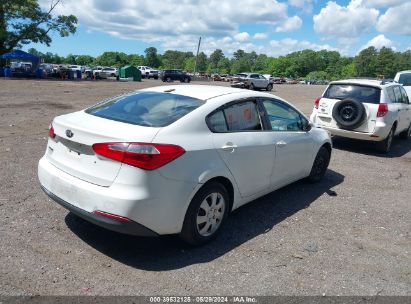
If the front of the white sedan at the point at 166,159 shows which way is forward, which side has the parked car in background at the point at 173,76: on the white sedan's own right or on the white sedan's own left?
on the white sedan's own left

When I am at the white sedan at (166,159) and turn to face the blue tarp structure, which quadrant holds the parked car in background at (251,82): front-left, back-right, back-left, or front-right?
front-right

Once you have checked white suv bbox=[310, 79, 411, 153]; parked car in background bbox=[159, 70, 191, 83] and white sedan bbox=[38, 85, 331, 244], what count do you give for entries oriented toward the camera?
0

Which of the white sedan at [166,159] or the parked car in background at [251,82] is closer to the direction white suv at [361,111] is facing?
the parked car in background

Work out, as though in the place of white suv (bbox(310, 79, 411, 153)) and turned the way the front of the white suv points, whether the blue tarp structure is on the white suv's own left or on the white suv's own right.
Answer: on the white suv's own left

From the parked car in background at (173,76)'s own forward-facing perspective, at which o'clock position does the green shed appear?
The green shed is roughly at 6 o'clock from the parked car in background.

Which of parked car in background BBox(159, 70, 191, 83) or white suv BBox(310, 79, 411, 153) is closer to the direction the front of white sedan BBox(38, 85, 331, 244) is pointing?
the white suv

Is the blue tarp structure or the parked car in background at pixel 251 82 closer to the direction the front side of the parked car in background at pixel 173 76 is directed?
the parked car in background

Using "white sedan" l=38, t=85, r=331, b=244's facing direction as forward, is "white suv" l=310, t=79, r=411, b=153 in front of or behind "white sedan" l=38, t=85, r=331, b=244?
in front

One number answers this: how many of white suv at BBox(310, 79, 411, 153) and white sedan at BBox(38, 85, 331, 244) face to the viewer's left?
0

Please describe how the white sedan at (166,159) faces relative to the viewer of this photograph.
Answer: facing away from the viewer and to the right of the viewer

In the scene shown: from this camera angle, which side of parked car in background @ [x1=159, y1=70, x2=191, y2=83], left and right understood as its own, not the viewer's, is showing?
right

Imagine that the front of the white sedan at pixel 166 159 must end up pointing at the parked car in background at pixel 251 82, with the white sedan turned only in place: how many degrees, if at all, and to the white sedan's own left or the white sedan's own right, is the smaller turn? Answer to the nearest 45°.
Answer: approximately 45° to the white sedan's own left

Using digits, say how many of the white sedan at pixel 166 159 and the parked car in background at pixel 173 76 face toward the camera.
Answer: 0

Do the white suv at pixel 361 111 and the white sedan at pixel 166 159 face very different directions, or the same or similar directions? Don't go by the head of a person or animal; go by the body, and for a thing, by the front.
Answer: same or similar directions
